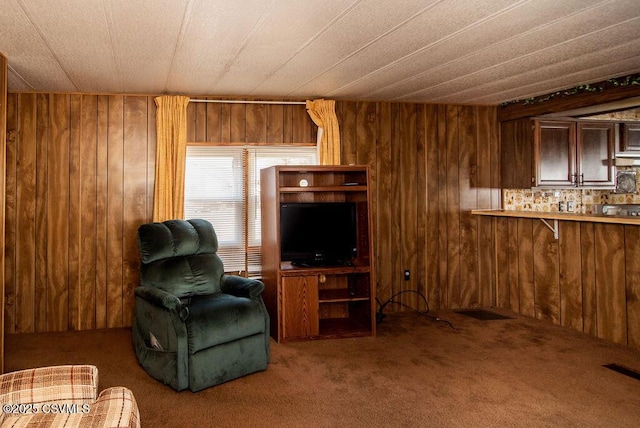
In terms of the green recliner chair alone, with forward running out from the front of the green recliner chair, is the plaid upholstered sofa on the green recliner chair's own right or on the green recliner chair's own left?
on the green recliner chair's own right

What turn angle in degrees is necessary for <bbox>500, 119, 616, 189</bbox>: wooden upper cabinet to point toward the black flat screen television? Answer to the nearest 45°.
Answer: approximately 90° to its right

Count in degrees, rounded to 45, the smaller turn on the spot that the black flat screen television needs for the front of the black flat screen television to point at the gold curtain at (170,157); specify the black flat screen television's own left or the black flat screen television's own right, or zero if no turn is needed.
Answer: approximately 90° to the black flat screen television's own right

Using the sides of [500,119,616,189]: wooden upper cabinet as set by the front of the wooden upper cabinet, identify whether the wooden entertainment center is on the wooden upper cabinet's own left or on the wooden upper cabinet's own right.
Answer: on the wooden upper cabinet's own right

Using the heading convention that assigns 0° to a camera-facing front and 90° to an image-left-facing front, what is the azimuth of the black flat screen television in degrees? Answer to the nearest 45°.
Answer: approximately 0°

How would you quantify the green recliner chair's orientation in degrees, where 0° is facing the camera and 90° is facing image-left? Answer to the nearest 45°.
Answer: approximately 315°
